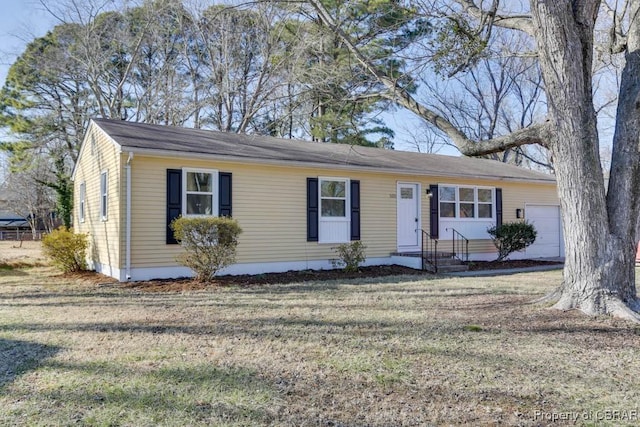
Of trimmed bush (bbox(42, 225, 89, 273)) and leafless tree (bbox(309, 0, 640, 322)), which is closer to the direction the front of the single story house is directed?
the leafless tree

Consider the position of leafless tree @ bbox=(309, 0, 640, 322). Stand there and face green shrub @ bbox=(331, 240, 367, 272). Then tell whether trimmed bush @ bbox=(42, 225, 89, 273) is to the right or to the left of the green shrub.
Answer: left

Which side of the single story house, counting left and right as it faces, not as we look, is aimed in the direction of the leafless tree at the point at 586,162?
front

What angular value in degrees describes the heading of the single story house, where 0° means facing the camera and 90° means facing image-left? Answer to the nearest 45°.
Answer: approximately 315°

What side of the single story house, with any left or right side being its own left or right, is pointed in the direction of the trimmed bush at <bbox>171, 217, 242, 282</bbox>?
right

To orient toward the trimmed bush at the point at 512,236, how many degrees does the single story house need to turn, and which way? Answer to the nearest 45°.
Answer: approximately 45° to its left

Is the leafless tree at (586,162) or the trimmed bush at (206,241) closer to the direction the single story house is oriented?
the leafless tree
